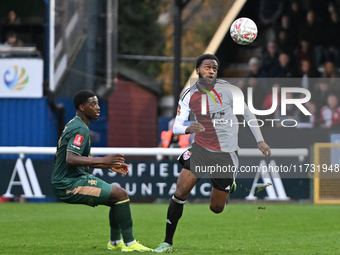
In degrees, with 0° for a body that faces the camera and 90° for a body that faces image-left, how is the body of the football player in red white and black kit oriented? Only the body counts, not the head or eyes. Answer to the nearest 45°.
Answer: approximately 0°

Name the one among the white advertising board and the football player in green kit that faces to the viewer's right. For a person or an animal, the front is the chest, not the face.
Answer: the football player in green kit

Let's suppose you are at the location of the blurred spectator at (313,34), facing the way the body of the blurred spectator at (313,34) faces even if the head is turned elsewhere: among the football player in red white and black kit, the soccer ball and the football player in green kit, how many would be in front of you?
3

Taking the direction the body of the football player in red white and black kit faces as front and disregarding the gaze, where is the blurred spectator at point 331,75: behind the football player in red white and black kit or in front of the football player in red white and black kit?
behind

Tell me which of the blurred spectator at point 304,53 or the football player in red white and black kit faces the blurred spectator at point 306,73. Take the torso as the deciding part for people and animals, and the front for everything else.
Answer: the blurred spectator at point 304,53

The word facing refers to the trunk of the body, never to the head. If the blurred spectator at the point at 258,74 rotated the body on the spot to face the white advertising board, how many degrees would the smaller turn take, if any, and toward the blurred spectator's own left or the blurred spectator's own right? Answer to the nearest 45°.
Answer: approximately 90° to the blurred spectator's own right

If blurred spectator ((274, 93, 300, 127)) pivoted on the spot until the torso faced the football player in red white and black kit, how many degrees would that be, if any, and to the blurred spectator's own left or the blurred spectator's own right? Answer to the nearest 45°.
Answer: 0° — they already face them

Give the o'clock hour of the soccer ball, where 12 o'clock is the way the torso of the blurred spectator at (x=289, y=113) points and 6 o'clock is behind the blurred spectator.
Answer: The soccer ball is roughly at 12 o'clock from the blurred spectator.

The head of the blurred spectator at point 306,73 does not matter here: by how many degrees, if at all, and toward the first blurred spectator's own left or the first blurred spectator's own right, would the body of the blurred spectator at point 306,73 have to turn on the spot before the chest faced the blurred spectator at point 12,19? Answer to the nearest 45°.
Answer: approximately 90° to the first blurred spectator's own right

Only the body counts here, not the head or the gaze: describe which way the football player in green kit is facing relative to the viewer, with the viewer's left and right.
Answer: facing to the right of the viewer

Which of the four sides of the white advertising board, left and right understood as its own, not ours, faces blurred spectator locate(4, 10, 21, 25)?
back

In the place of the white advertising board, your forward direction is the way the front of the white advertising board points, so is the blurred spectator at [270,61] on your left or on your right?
on your left

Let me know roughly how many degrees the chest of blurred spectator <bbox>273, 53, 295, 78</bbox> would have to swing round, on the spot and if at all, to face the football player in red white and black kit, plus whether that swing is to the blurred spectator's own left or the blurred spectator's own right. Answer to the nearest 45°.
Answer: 0° — they already face them
